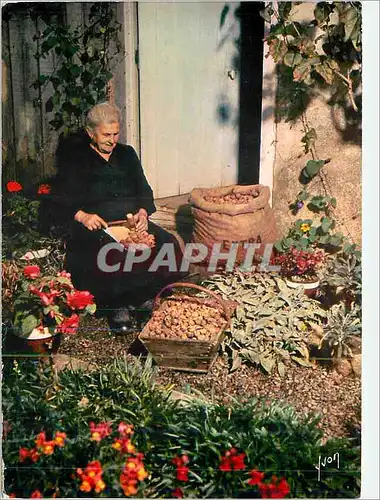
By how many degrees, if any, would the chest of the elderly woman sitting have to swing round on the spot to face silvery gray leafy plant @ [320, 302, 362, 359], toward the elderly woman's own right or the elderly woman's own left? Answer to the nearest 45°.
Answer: approximately 45° to the elderly woman's own left

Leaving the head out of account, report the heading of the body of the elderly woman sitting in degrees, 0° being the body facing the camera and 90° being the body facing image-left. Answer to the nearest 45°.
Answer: approximately 315°
